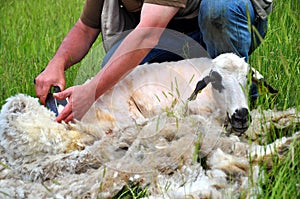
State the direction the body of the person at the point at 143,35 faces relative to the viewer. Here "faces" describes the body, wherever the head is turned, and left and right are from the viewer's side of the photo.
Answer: facing the viewer and to the left of the viewer

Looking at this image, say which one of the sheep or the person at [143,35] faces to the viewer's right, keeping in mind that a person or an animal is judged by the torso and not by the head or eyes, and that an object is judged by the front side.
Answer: the sheep

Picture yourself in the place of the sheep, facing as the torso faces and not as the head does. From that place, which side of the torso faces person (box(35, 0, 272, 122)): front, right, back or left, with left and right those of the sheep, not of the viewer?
left

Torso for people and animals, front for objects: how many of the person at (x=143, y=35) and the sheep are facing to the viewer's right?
1

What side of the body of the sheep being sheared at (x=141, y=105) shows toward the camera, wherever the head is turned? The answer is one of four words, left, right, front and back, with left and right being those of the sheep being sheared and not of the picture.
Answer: right
